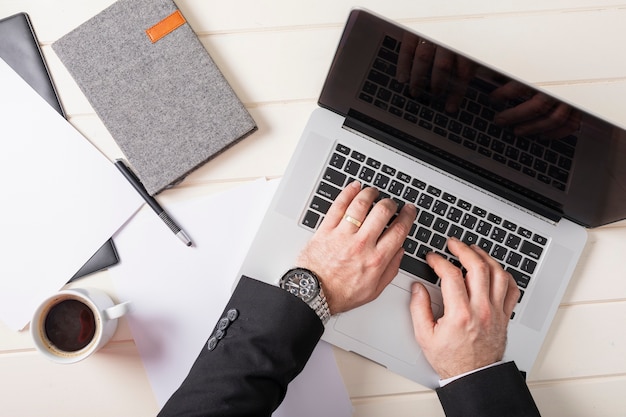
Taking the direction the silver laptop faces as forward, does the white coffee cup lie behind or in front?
in front

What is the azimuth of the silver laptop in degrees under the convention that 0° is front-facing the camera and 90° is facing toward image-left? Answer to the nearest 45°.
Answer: approximately 45°

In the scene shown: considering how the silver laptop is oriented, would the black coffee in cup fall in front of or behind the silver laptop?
in front

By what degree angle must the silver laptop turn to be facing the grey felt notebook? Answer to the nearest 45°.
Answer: approximately 45° to its right

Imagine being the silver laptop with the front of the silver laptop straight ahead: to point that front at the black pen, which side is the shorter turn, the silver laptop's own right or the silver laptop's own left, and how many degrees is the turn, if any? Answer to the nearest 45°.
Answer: approximately 45° to the silver laptop's own right
